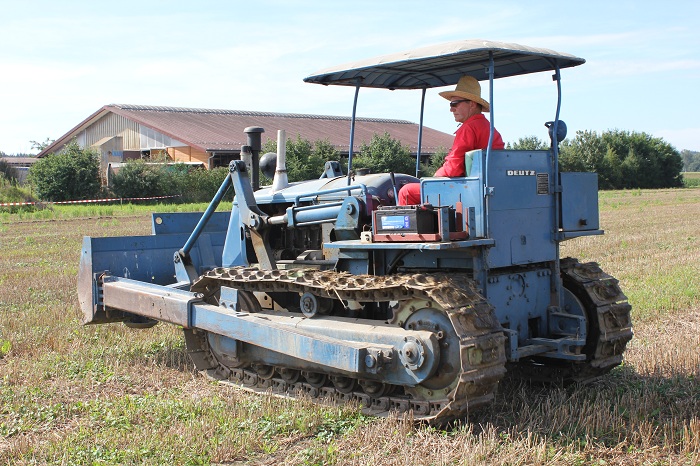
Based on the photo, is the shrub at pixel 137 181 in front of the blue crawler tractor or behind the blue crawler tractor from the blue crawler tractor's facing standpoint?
in front

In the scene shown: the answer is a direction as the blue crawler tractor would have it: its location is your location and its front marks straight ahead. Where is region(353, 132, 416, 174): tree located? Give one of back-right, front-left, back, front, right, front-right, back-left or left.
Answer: front-right

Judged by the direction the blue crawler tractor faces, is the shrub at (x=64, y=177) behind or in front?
in front

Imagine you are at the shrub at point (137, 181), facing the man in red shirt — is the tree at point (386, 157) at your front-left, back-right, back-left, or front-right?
front-left

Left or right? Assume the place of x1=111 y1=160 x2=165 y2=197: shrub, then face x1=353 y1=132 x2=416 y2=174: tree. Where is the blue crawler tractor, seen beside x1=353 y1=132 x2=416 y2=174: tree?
right

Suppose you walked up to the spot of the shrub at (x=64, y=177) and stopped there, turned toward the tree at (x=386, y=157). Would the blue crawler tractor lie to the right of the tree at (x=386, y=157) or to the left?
right

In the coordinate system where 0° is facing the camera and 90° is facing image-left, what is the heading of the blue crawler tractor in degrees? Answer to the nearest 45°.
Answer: approximately 135°
